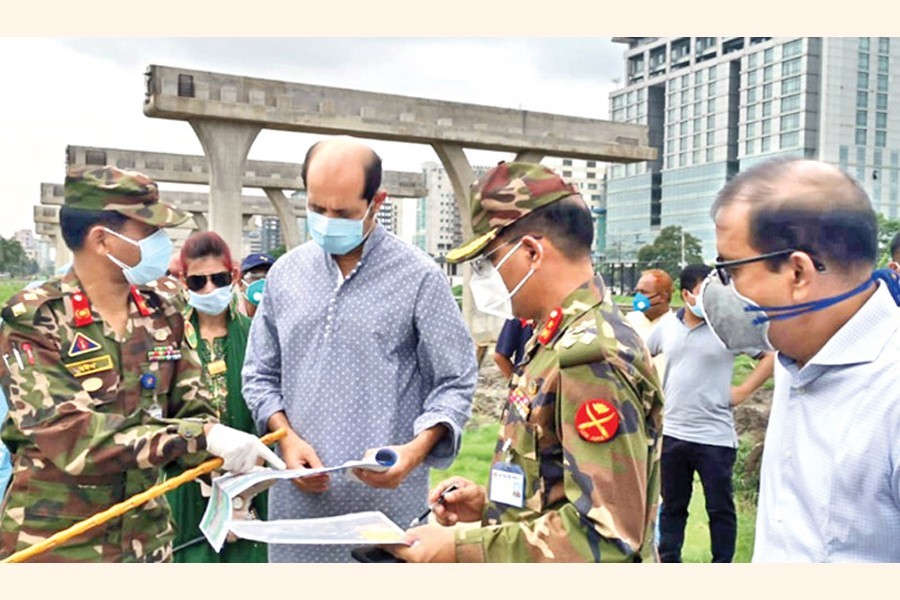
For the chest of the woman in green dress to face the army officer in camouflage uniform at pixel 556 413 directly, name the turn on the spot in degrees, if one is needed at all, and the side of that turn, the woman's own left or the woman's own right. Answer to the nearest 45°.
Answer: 0° — they already face them

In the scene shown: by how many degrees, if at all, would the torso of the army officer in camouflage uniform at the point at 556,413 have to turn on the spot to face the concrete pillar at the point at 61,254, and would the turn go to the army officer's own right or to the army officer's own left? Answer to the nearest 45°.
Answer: approximately 45° to the army officer's own right

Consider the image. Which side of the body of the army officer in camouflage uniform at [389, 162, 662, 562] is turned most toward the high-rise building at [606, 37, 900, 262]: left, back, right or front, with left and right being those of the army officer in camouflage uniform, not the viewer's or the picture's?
right

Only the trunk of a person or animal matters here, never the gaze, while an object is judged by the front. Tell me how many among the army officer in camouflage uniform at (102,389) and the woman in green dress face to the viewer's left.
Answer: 0

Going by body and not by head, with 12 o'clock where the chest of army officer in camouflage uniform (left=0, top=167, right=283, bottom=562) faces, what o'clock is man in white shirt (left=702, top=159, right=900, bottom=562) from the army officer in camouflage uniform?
The man in white shirt is roughly at 12 o'clock from the army officer in camouflage uniform.

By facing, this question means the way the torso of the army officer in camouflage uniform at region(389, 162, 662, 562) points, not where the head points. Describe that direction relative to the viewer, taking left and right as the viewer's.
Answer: facing to the left of the viewer

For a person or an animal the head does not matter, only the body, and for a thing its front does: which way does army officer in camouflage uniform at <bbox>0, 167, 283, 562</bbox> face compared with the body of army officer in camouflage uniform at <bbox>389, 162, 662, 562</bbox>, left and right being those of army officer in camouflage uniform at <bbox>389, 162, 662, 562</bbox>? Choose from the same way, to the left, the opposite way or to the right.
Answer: the opposite way

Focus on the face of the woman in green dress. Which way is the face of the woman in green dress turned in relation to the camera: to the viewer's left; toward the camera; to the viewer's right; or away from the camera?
toward the camera

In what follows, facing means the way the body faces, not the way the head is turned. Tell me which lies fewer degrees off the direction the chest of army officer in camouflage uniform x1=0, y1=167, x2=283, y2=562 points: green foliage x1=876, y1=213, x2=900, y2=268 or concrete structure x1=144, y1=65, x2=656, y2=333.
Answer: the green foliage

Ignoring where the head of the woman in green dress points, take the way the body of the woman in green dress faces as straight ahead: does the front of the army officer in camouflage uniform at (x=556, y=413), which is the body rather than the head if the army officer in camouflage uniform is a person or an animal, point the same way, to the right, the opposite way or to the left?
to the right

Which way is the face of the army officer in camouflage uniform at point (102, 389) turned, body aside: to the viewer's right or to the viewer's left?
to the viewer's right

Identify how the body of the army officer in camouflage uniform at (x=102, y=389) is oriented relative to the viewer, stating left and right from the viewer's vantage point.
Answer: facing the viewer and to the right of the viewer

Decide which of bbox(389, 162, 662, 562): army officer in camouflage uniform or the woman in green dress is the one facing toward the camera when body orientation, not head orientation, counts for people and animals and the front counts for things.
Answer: the woman in green dress

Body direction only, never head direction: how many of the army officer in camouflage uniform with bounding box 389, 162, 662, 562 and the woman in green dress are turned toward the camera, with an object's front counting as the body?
1

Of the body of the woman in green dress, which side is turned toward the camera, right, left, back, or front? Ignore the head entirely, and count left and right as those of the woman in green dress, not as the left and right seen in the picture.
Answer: front

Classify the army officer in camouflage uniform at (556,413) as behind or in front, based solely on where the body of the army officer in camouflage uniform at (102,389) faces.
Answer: in front

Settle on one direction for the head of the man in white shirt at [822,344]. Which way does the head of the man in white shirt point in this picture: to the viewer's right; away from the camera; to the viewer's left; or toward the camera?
to the viewer's left

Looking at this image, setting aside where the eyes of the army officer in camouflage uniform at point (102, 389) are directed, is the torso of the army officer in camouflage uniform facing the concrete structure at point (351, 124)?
no
